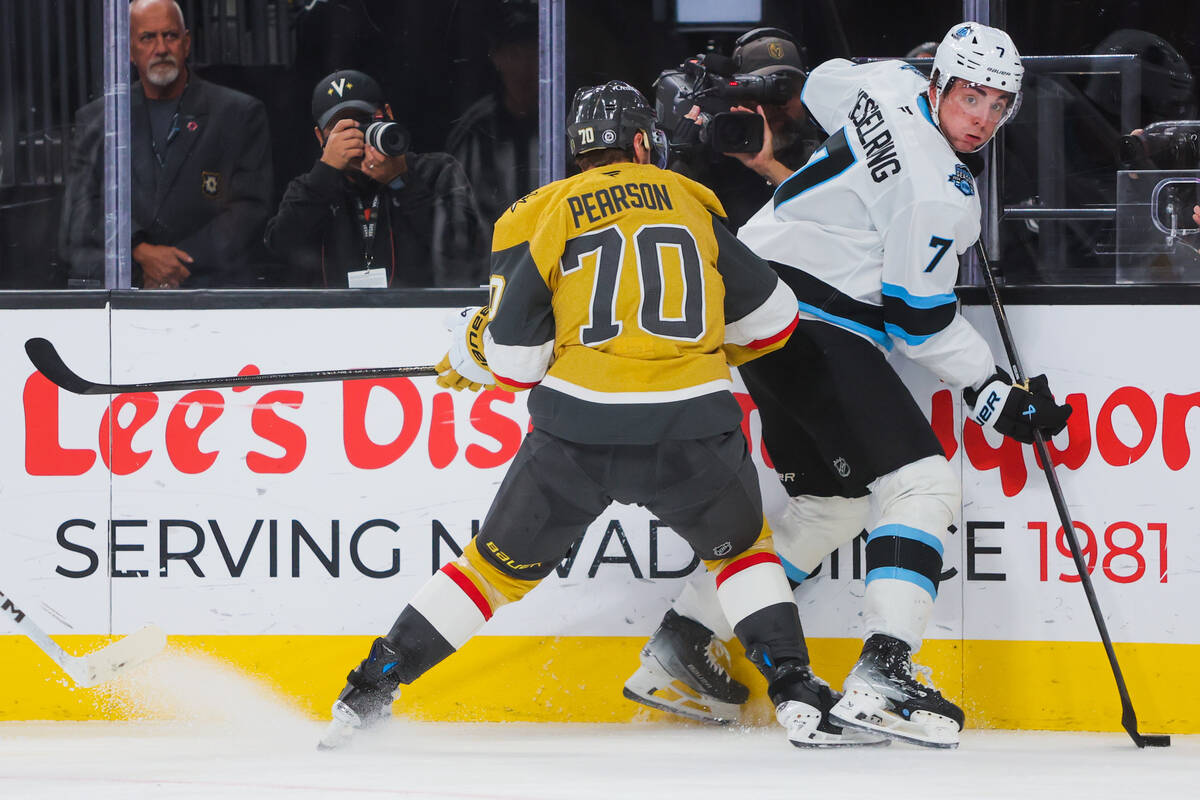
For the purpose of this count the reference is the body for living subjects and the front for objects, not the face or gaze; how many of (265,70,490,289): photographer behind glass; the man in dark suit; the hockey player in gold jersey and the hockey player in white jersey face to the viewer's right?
1

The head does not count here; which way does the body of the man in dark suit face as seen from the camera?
toward the camera

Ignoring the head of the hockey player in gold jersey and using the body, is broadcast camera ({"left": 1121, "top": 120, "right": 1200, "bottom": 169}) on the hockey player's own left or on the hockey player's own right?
on the hockey player's own right

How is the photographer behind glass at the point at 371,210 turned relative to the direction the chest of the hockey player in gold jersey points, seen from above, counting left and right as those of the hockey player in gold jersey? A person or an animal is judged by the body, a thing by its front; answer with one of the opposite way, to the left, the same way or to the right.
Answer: the opposite way

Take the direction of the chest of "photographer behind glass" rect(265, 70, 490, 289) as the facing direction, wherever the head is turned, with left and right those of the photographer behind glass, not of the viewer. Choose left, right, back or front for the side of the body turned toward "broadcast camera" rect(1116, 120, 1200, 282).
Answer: left

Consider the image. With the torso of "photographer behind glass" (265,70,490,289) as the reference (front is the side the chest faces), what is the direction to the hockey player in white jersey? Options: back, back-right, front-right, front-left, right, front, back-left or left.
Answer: front-left

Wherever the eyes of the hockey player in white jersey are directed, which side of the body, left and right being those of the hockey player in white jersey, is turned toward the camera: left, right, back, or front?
right

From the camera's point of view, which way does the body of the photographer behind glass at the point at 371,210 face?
toward the camera

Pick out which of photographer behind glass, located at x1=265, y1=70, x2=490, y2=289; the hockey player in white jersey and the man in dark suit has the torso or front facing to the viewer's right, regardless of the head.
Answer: the hockey player in white jersey

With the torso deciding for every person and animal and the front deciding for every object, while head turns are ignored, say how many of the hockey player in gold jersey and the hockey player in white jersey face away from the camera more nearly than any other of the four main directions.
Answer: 1

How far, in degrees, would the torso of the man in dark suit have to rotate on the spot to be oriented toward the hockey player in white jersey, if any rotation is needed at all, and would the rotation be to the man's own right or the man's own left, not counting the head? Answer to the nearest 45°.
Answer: approximately 45° to the man's own left

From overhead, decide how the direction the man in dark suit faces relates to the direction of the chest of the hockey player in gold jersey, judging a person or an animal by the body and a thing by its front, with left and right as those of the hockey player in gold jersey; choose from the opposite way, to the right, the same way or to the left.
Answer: the opposite way
